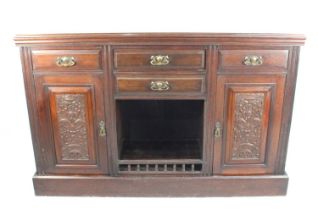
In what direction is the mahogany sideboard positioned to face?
toward the camera
